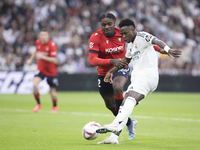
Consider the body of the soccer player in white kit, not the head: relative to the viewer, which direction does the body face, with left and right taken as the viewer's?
facing the viewer and to the left of the viewer

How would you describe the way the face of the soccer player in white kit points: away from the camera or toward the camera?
toward the camera
